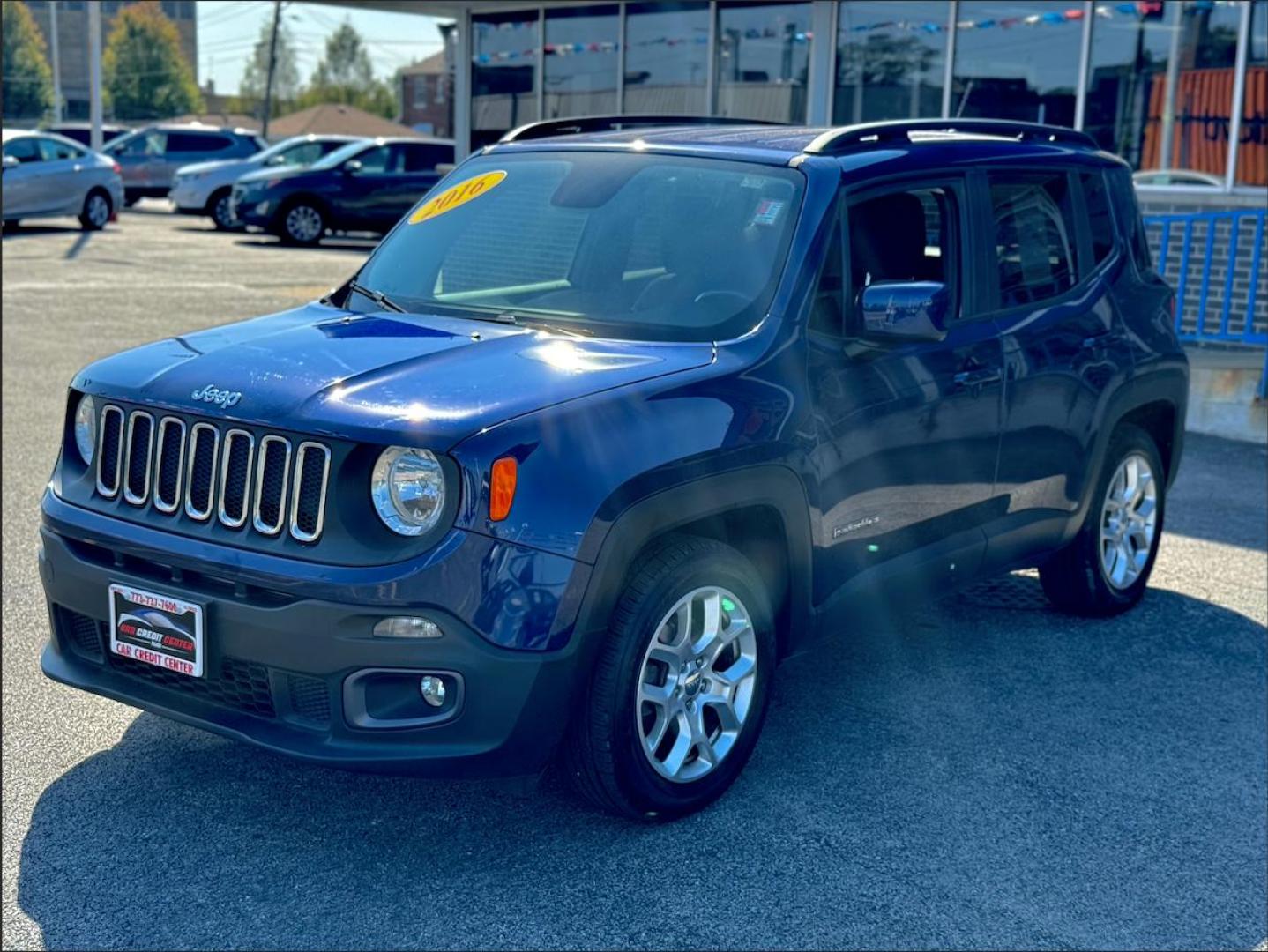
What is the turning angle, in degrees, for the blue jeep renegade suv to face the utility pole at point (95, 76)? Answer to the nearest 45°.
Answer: approximately 135° to its right

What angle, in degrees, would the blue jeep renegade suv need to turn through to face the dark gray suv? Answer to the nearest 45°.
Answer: approximately 135° to its right

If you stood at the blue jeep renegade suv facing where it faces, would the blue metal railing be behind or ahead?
behind

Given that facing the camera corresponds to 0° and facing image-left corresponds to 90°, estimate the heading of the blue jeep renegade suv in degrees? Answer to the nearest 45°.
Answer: approximately 45°

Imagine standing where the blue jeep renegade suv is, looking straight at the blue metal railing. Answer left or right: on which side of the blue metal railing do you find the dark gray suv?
left
